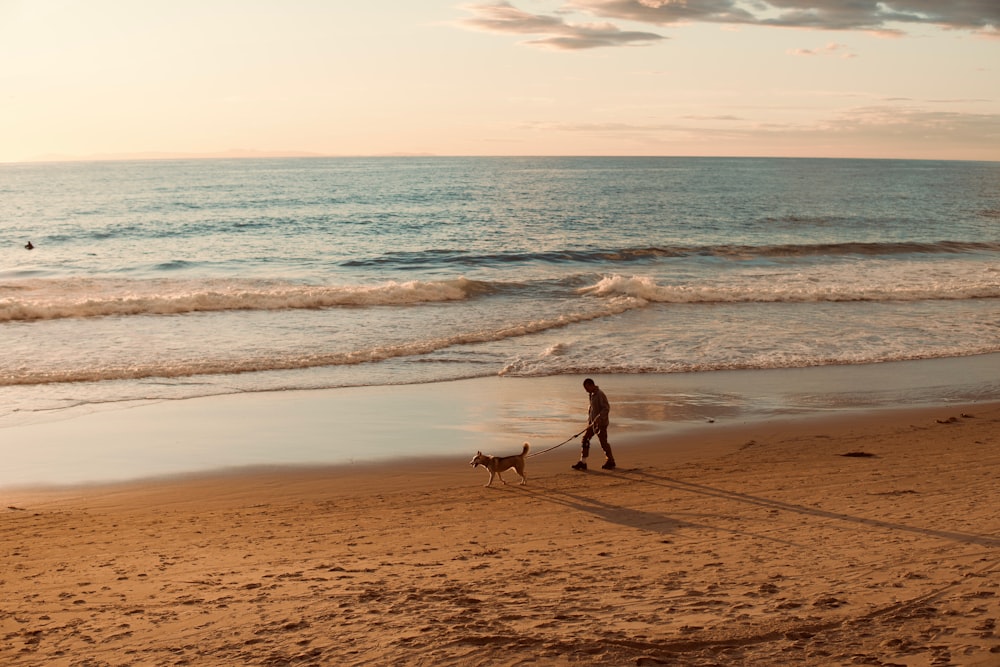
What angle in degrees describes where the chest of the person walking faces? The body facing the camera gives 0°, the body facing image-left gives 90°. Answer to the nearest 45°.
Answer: approximately 90°

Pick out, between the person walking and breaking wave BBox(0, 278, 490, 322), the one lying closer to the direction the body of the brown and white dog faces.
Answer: the breaking wave

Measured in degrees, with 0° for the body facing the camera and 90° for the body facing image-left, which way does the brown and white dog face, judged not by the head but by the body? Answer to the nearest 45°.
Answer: approximately 90°

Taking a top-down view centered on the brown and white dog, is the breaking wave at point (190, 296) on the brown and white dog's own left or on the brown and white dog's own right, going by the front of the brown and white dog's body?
on the brown and white dog's own right

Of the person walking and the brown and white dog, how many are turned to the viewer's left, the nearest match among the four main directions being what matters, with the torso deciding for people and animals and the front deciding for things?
2

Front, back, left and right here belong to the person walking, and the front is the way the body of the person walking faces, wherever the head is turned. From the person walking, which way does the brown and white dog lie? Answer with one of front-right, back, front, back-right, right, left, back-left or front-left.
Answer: front-left

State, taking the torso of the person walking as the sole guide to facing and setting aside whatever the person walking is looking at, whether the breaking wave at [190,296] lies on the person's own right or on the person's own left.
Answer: on the person's own right
